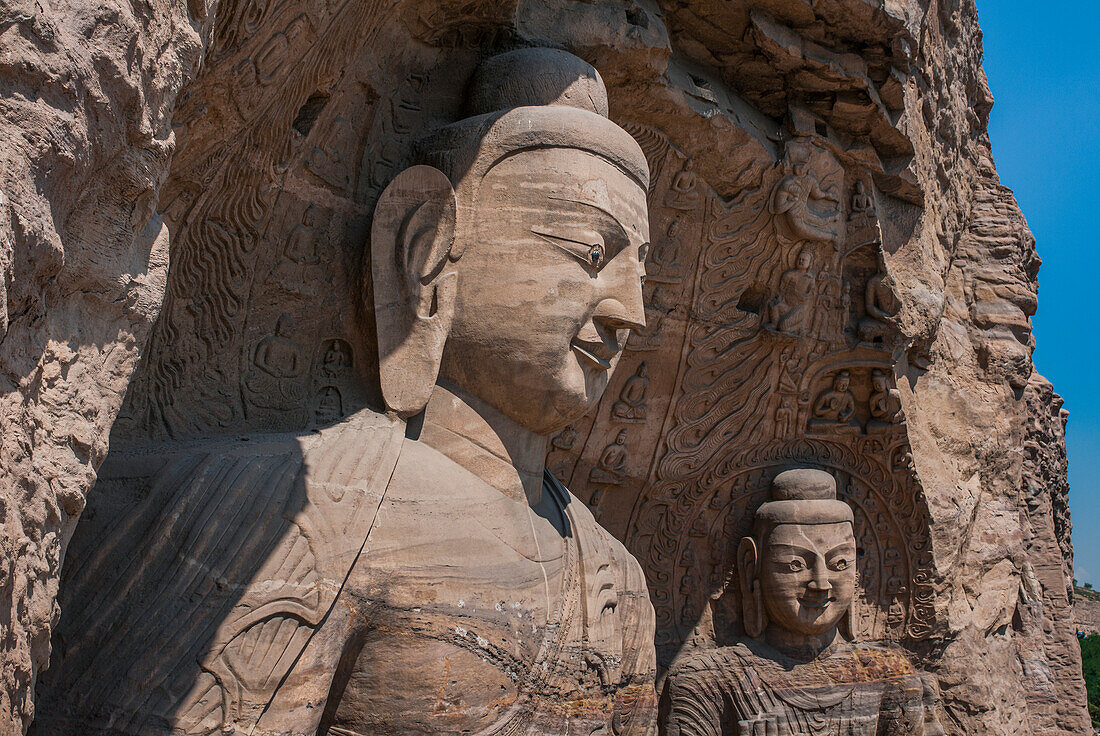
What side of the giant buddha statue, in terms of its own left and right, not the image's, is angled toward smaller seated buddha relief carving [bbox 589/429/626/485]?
left

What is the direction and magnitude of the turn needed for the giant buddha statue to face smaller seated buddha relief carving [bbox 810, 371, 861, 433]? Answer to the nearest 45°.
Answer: approximately 90° to its left

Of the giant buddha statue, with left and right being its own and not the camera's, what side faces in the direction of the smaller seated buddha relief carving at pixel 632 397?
left

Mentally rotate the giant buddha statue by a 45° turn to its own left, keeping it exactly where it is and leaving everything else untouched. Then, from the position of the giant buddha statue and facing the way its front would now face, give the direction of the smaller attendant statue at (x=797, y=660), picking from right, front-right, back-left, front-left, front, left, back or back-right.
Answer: front-left

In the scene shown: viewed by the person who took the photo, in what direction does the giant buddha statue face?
facing the viewer and to the right of the viewer

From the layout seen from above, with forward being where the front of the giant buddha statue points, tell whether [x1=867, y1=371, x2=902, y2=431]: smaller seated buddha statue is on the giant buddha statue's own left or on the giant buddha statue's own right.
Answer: on the giant buddha statue's own left
